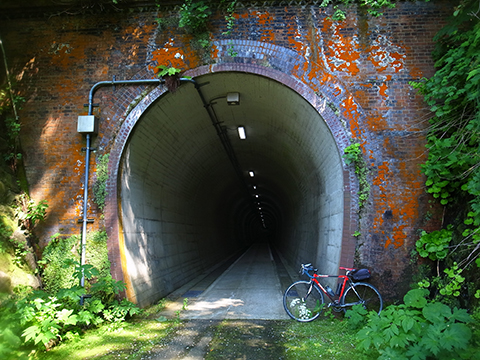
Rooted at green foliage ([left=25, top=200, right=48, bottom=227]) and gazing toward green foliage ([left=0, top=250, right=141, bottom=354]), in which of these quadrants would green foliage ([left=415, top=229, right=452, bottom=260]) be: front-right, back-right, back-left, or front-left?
front-left

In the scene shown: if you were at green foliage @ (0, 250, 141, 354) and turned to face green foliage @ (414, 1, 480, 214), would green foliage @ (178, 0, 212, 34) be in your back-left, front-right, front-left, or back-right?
front-left

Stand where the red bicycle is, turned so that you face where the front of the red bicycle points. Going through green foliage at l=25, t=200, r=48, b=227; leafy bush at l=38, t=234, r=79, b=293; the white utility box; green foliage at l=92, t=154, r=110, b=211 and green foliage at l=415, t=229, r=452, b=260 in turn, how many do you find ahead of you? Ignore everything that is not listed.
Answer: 4

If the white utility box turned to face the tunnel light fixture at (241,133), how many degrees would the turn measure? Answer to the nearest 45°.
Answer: approximately 135° to its left

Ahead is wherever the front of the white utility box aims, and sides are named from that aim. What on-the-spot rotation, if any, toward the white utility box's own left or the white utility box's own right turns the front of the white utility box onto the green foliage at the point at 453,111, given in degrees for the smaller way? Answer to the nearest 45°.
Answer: approximately 45° to the white utility box's own left

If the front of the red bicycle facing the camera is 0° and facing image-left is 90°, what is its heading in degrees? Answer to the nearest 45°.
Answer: approximately 90°

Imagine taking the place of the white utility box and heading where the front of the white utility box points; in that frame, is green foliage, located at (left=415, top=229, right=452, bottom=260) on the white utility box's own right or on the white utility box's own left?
on the white utility box's own left

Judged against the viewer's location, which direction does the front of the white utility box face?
facing the viewer

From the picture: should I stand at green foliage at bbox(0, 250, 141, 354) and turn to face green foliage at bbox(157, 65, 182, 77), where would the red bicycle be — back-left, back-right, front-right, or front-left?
front-right

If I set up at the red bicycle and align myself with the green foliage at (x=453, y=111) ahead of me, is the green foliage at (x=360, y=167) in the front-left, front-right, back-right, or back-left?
front-left
